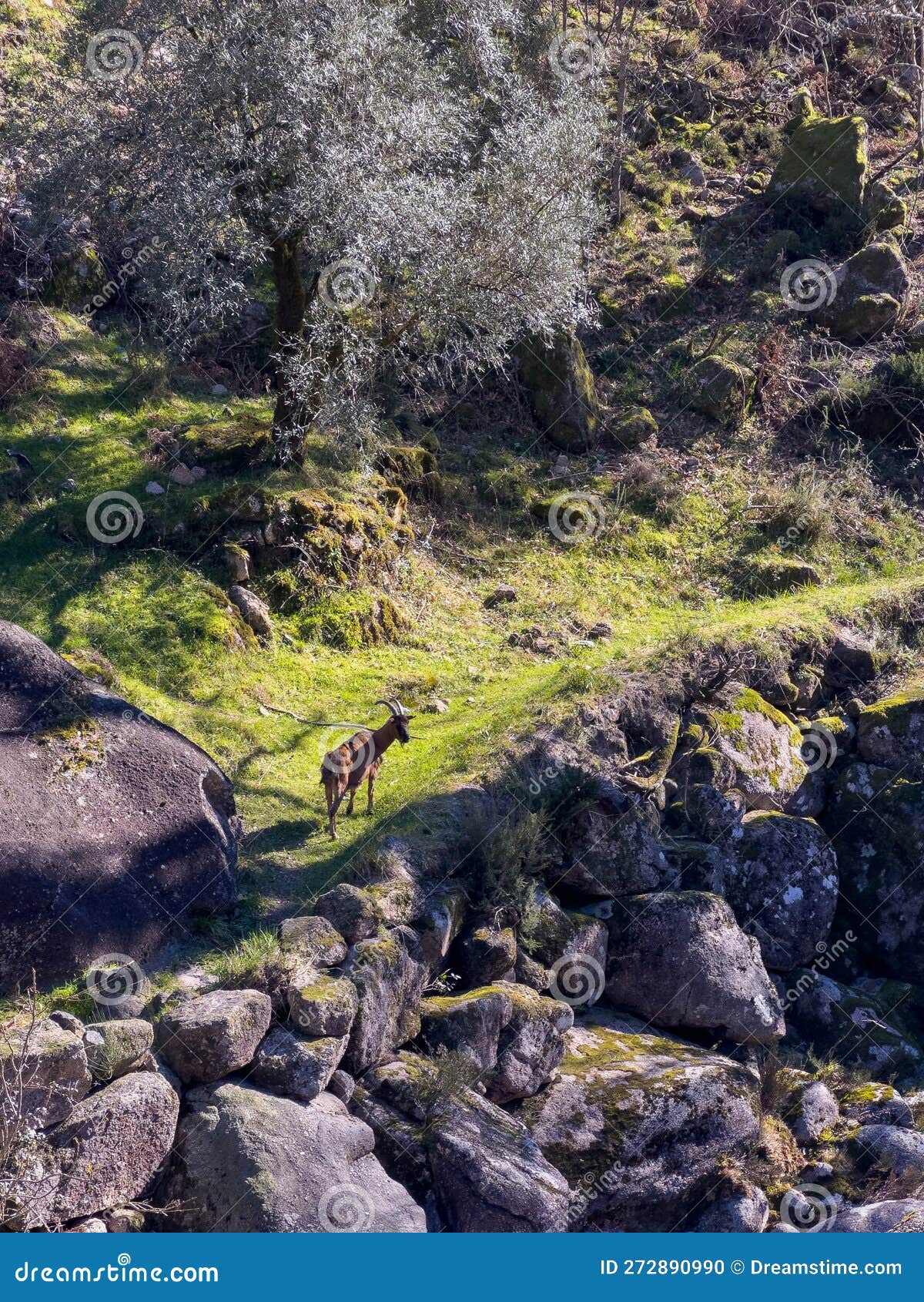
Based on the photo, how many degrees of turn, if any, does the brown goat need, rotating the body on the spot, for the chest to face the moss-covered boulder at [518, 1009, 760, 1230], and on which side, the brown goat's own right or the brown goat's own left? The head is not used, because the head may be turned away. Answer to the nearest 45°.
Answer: approximately 90° to the brown goat's own right

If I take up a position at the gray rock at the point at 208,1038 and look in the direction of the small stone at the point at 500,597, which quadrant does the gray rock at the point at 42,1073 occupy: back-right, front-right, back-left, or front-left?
back-left

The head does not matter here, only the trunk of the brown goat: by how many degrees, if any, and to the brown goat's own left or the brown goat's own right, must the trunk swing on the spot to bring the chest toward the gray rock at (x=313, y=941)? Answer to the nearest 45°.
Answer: approximately 135° to the brown goat's own right

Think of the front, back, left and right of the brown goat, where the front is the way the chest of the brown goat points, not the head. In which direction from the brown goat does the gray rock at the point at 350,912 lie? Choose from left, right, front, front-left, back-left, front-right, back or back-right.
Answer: back-right

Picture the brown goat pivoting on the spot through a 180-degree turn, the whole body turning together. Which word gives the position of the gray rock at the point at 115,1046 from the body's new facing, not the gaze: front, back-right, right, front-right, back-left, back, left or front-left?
front-left

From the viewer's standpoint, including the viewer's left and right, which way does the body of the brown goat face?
facing away from the viewer and to the right of the viewer

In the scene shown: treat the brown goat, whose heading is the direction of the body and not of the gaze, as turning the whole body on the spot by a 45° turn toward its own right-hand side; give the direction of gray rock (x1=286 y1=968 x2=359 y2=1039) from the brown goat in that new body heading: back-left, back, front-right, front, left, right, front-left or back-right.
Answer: right

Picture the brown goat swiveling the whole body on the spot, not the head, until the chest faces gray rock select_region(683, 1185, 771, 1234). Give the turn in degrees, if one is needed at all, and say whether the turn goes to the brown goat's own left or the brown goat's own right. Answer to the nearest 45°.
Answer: approximately 90° to the brown goat's own right

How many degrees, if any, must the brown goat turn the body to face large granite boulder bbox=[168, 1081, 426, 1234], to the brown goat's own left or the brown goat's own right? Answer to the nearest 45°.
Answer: approximately 135° to the brown goat's own right

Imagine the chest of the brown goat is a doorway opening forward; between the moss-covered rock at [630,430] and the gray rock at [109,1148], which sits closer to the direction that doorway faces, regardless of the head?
the moss-covered rock
